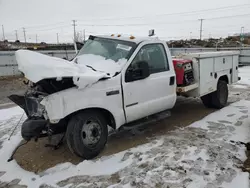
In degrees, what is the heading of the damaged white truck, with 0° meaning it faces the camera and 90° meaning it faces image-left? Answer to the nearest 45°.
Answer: approximately 45°
